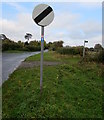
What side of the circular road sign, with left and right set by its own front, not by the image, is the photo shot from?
front
